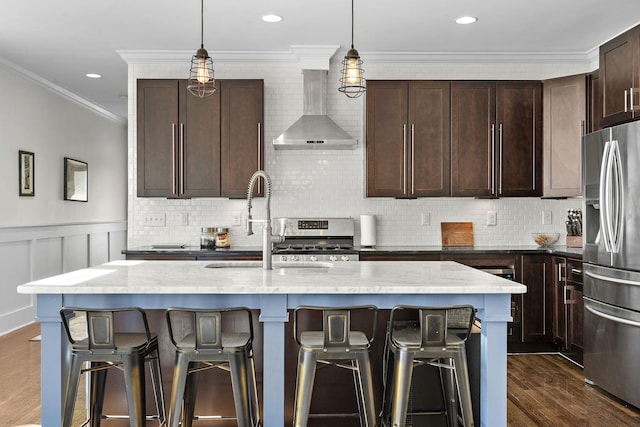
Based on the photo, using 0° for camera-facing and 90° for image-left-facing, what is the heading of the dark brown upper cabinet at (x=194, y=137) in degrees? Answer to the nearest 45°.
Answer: approximately 0°

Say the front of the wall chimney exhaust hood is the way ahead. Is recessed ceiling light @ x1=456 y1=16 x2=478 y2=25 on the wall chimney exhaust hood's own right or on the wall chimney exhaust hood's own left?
on the wall chimney exhaust hood's own left

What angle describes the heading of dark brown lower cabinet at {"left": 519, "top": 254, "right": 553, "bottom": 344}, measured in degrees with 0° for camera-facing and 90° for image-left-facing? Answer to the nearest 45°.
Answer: approximately 0°

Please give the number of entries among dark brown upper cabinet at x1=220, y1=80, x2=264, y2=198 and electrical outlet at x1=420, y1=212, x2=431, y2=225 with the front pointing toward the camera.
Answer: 2

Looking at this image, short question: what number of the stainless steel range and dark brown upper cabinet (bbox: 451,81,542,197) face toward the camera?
2

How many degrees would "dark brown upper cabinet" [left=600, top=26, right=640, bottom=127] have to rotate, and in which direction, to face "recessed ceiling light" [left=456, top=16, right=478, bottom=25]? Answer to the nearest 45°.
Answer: approximately 45° to its right

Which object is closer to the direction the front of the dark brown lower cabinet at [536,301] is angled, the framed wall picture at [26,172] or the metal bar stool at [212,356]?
the metal bar stool

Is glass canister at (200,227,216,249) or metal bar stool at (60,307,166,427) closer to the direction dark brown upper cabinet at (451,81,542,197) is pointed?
the metal bar stool
